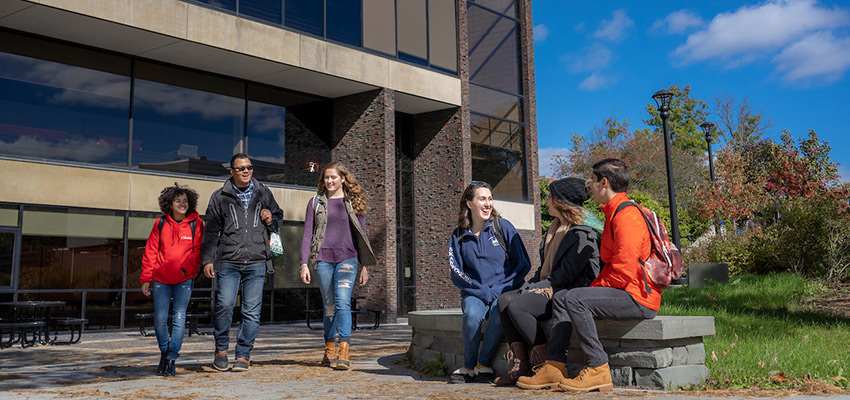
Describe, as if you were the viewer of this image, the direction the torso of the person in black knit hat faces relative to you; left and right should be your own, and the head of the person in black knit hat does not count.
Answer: facing to the left of the viewer

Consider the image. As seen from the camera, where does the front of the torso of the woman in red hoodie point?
toward the camera

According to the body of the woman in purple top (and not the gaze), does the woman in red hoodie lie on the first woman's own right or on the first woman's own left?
on the first woman's own right

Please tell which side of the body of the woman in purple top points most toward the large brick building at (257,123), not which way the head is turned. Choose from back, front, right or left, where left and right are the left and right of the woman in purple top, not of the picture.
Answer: back

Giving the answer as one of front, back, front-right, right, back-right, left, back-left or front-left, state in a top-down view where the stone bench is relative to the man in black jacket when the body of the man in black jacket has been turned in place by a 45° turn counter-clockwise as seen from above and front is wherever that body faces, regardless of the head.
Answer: front

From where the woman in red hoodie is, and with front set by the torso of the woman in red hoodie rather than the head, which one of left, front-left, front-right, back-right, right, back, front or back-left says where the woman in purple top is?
left

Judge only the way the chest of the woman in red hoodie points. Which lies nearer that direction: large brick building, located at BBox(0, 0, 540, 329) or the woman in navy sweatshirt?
the woman in navy sweatshirt

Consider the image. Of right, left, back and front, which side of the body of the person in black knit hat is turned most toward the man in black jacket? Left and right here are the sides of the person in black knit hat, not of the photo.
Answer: front

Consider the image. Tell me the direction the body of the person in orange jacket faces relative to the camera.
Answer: to the viewer's left

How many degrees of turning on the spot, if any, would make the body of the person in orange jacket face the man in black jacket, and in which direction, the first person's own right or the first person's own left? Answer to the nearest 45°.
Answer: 0° — they already face them

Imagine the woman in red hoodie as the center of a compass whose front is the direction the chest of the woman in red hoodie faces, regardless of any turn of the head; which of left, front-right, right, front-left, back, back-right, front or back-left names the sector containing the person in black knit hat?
front-left

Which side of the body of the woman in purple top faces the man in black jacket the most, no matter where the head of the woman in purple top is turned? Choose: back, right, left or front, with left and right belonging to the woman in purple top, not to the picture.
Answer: right

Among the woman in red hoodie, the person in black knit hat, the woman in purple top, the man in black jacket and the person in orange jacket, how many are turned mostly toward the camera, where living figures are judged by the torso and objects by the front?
3

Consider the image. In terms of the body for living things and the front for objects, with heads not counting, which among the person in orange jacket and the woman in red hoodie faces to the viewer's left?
the person in orange jacket

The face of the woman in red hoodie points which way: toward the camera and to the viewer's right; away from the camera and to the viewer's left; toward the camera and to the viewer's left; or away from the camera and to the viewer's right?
toward the camera and to the viewer's right

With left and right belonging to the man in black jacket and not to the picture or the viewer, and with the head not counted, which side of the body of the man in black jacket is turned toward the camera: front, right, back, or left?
front

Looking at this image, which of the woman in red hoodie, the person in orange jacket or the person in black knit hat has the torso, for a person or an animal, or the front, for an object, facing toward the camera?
the woman in red hoodie

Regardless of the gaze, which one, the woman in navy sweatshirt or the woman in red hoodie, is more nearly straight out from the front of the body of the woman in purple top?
the woman in navy sweatshirt

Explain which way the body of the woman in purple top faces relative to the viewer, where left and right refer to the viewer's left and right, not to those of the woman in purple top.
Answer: facing the viewer

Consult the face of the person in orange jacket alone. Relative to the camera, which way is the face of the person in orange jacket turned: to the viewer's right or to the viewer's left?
to the viewer's left
